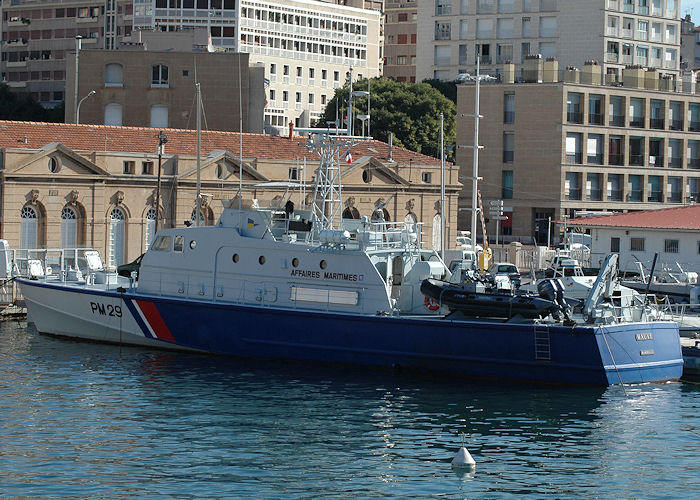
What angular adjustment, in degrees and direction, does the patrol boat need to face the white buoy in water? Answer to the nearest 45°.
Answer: approximately 135° to its left

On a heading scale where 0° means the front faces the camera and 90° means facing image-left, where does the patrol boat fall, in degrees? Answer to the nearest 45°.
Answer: approximately 135°
